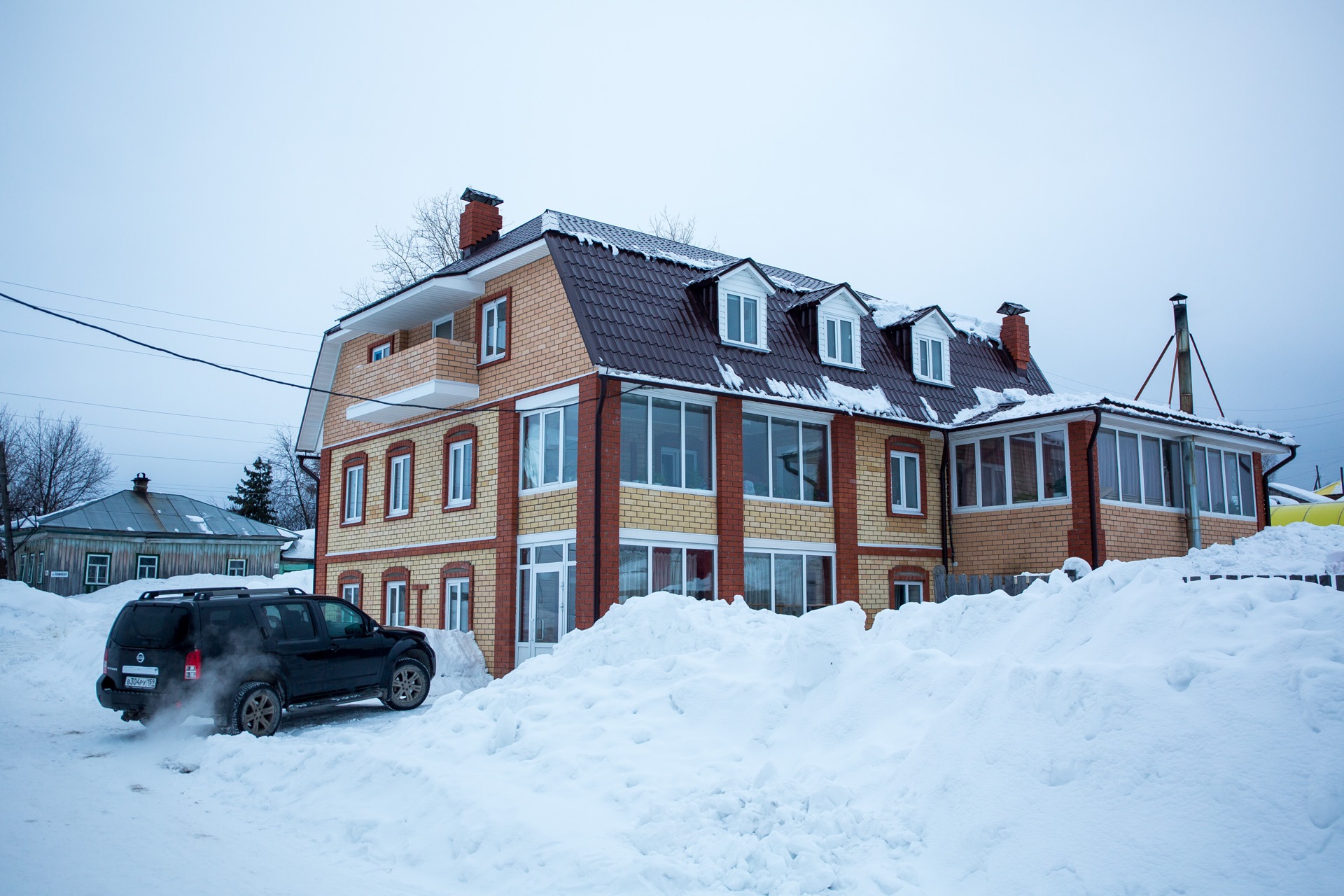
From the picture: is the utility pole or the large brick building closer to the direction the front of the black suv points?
the large brick building

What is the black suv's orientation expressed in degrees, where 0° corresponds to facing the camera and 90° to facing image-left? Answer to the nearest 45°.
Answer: approximately 225°

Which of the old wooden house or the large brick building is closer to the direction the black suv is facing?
the large brick building

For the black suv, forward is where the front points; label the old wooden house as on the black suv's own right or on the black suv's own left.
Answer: on the black suv's own left

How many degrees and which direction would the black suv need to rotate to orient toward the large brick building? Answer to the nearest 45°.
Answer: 0° — it already faces it

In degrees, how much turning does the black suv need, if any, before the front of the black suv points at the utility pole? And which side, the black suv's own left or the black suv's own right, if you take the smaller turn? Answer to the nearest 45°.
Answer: approximately 45° to the black suv's own left
